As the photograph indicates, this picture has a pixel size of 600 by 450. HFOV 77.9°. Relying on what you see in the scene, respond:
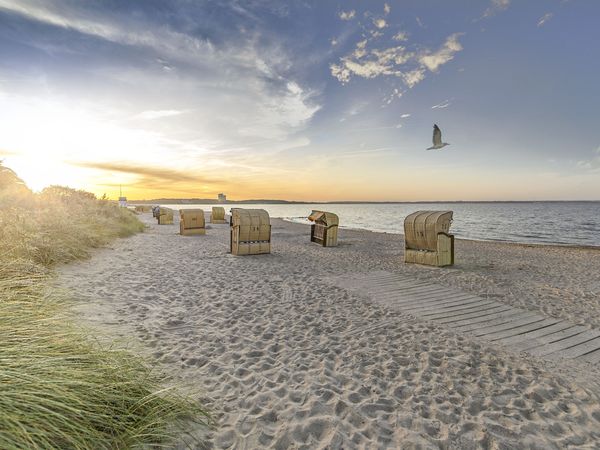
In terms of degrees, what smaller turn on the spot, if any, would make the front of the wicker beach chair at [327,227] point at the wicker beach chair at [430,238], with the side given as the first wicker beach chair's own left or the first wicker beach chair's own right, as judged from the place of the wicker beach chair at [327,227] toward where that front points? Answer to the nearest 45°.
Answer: approximately 90° to the first wicker beach chair's own left

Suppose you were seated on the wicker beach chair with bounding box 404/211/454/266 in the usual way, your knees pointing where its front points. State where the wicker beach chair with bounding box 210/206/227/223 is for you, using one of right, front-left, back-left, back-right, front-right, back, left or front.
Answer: left

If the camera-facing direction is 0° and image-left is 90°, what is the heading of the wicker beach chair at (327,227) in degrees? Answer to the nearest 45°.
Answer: approximately 45°

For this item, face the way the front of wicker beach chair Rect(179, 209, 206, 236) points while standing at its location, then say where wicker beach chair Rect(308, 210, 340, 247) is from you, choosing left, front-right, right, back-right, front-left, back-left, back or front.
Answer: back-right

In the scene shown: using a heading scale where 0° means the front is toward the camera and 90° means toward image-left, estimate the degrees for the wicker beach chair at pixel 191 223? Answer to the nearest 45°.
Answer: approximately 180°

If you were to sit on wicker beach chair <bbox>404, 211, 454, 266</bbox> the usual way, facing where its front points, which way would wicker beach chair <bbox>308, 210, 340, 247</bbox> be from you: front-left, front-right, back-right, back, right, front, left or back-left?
left

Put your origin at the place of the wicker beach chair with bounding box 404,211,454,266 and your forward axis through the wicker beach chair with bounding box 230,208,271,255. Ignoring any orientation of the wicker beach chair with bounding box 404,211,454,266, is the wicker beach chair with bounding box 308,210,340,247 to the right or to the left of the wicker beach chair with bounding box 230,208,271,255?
right

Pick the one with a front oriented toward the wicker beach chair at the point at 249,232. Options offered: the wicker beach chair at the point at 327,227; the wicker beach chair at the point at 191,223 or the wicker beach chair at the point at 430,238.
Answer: the wicker beach chair at the point at 327,227

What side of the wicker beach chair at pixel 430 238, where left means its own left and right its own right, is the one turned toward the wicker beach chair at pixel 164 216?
left
